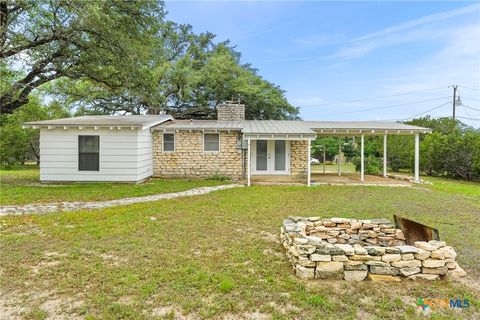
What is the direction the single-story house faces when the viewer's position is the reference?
facing the viewer

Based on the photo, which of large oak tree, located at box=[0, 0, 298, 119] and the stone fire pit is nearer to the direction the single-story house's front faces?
the stone fire pit

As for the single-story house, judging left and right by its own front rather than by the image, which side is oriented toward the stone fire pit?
front
